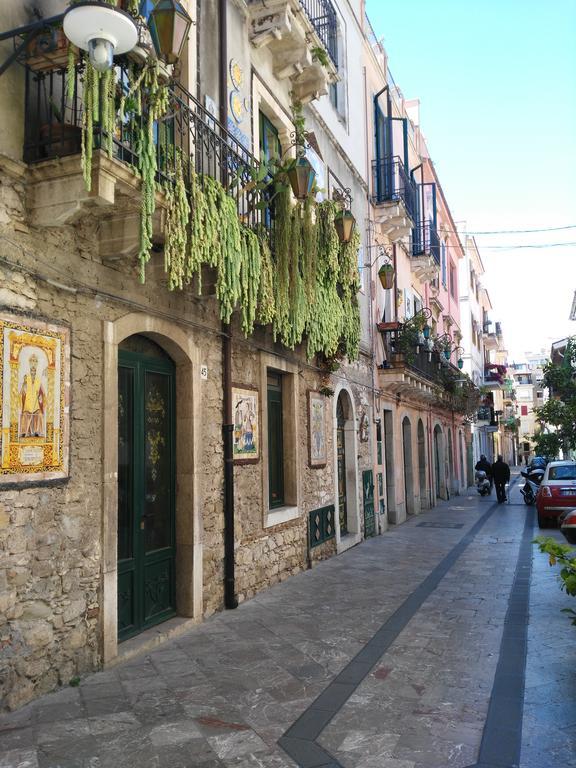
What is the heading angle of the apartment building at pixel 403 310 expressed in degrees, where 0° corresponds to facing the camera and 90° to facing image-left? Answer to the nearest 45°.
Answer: approximately 270°

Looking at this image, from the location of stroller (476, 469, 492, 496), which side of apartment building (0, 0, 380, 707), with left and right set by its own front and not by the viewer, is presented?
left

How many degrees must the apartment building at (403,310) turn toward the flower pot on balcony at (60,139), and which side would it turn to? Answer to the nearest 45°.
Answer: approximately 90° to its right

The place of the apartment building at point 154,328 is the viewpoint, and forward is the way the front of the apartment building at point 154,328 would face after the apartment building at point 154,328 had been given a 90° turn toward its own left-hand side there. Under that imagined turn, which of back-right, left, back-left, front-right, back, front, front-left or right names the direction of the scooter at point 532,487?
front

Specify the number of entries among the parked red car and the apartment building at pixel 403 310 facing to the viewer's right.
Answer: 1

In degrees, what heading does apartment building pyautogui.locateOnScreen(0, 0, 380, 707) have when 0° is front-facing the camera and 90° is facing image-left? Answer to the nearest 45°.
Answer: approximately 315°

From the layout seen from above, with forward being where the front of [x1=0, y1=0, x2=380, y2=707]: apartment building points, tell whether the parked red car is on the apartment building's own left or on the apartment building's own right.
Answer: on the apartment building's own left
